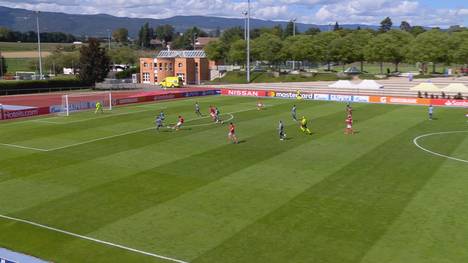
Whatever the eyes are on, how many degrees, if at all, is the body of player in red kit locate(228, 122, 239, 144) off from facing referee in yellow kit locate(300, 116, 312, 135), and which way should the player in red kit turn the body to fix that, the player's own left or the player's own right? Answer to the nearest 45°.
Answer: approximately 135° to the player's own right

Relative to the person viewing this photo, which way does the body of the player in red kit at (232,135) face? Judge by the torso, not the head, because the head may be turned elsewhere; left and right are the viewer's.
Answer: facing to the left of the viewer
